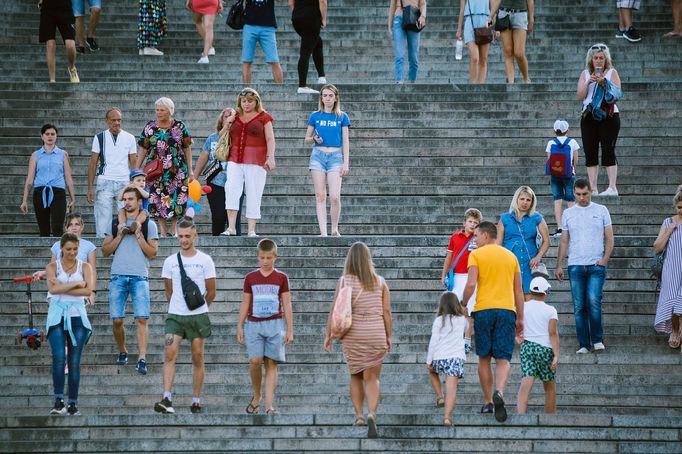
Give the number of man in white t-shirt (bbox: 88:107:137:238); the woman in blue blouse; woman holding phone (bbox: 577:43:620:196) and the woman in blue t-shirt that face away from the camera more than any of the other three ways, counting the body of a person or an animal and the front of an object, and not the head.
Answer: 0

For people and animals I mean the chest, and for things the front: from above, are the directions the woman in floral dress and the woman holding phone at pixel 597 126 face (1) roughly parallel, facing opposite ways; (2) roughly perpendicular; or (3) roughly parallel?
roughly parallel

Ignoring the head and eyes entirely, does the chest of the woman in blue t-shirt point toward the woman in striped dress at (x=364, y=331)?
yes

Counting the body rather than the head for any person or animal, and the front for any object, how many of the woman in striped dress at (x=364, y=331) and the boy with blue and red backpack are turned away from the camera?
2

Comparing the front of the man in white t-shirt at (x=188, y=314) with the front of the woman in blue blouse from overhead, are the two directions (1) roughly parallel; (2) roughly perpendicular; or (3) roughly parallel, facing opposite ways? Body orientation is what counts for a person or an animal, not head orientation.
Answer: roughly parallel

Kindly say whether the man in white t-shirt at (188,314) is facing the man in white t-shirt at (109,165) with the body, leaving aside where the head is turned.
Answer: no

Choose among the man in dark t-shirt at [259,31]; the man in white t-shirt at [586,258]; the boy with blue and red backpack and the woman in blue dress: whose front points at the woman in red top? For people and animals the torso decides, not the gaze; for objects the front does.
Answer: the man in dark t-shirt

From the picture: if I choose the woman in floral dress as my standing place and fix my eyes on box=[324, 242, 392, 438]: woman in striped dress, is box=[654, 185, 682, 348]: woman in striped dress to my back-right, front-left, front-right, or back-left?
front-left

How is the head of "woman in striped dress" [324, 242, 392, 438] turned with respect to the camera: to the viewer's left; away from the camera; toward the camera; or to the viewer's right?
away from the camera

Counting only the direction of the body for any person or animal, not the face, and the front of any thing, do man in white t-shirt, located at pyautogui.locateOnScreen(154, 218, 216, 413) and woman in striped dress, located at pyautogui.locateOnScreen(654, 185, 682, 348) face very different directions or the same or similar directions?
same or similar directions

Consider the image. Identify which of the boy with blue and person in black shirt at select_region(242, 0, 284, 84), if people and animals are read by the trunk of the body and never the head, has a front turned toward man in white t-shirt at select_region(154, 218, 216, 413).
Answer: the man in dark t-shirt

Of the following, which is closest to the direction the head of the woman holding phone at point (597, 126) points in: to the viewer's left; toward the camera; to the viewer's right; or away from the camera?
toward the camera

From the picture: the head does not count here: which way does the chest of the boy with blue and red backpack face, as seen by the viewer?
away from the camera

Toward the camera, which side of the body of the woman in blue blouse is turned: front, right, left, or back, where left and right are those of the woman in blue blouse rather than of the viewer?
front

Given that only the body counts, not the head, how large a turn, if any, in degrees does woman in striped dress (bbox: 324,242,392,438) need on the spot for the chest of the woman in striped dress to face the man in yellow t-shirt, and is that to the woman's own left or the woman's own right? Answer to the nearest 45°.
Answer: approximately 90° to the woman's own right

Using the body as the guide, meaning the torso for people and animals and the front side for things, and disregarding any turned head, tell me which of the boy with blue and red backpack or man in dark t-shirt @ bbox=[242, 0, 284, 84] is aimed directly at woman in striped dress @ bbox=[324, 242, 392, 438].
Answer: the man in dark t-shirt

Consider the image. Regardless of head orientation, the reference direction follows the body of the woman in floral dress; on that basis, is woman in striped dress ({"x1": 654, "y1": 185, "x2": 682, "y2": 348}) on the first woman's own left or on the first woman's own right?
on the first woman's own left

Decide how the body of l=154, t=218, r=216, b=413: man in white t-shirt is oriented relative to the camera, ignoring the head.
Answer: toward the camera
